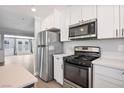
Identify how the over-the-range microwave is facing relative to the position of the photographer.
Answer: facing the viewer and to the left of the viewer

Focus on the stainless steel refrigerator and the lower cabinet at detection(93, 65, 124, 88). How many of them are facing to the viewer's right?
0

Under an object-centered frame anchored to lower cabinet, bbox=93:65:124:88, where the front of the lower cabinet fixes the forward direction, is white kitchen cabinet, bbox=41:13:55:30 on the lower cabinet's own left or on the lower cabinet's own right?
on the lower cabinet's own right

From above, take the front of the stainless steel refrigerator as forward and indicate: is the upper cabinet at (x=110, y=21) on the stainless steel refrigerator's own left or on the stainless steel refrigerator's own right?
on the stainless steel refrigerator's own left

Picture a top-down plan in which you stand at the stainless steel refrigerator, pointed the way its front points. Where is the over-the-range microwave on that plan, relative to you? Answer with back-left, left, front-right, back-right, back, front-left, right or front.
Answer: left

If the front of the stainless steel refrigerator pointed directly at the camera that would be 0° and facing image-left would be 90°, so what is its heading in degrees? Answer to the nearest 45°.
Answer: approximately 45°

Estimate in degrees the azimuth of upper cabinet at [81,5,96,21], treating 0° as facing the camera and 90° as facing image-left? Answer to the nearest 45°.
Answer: approximately 45°

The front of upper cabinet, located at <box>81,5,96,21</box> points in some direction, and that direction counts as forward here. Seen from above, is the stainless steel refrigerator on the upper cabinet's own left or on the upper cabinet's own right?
on the upper cabinet's own right

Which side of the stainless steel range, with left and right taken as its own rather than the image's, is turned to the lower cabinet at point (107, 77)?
left

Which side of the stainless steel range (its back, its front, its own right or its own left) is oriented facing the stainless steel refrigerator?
right

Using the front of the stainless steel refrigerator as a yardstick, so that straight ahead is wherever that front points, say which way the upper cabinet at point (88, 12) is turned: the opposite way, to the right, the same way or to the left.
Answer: the same way

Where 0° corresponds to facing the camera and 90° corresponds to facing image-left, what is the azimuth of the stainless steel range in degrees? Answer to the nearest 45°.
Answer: approximately 45°
